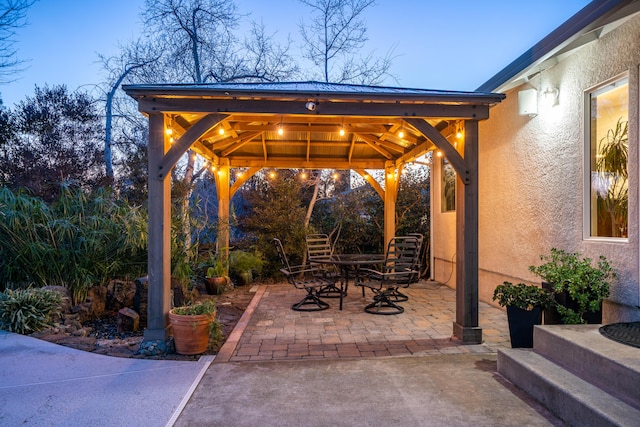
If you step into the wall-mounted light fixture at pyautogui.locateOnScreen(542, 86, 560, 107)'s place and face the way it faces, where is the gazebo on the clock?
The gazebo is roughly at 12 o'clock from the wall-mounted light fixture.

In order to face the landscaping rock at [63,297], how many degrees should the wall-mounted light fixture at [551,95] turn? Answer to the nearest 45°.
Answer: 0° — it already faces it

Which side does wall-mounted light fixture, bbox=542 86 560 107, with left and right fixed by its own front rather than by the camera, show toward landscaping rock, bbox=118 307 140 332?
front

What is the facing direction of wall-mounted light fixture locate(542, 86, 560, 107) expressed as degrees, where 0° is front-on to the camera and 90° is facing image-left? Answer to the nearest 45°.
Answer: approximately 45°

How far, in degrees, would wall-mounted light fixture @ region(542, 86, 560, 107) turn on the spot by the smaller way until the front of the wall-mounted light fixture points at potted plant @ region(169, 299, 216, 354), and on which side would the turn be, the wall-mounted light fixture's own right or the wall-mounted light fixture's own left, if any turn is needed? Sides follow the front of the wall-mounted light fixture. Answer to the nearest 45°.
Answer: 0° — it already faces it
